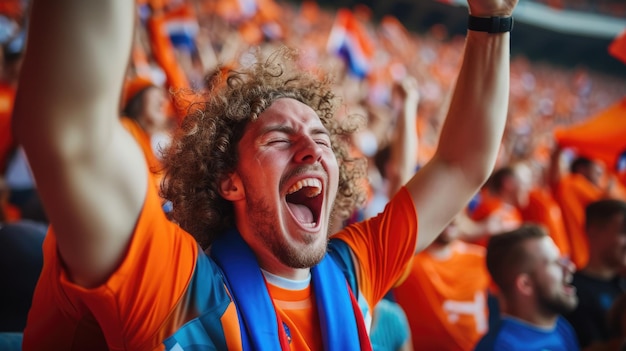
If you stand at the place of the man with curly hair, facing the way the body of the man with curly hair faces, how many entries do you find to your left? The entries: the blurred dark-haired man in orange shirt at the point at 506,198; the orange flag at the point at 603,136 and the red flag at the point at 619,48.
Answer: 3

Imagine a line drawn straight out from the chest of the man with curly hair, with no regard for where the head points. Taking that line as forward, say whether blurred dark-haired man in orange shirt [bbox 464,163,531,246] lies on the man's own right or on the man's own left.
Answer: on the man's own left

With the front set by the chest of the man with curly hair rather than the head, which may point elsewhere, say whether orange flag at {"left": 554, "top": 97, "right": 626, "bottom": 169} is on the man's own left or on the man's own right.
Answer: on the man's own left

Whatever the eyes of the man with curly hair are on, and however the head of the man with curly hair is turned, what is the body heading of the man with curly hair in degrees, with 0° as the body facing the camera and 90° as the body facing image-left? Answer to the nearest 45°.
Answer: approximately 315°

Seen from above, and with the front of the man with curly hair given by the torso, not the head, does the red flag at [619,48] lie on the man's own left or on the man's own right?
on the man's own left
